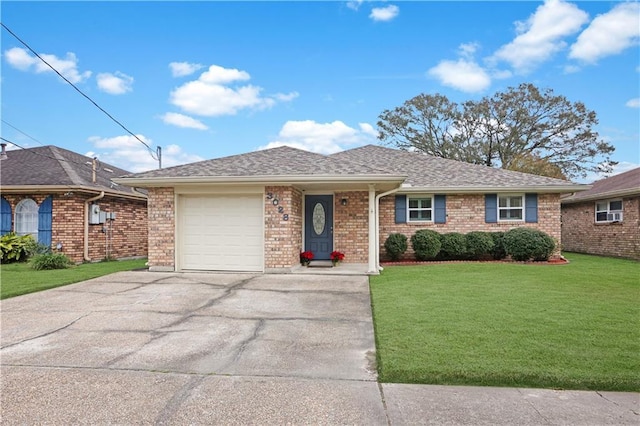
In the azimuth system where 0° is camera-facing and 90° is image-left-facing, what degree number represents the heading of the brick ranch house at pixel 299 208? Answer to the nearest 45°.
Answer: approximately 0°

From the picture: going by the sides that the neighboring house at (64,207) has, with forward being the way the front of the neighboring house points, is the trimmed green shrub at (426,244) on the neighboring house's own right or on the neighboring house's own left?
on the neighboring house's own left

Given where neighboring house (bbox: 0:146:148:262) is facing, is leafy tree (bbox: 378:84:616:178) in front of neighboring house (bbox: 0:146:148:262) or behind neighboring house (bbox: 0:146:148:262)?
behind

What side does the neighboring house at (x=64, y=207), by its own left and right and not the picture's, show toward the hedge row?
left

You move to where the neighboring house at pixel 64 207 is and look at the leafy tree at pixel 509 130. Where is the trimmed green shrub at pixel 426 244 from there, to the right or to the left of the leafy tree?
right

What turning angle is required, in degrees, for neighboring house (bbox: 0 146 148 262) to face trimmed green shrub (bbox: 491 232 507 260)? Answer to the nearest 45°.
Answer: approximately 90° to its left

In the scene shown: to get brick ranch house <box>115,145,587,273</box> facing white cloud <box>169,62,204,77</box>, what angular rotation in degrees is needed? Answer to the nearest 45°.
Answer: approximately 135° to its right

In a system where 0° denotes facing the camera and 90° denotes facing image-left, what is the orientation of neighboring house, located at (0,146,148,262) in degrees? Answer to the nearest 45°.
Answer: approximately 45°

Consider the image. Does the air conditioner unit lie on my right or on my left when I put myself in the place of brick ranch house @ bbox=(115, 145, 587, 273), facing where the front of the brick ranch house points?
on my left
